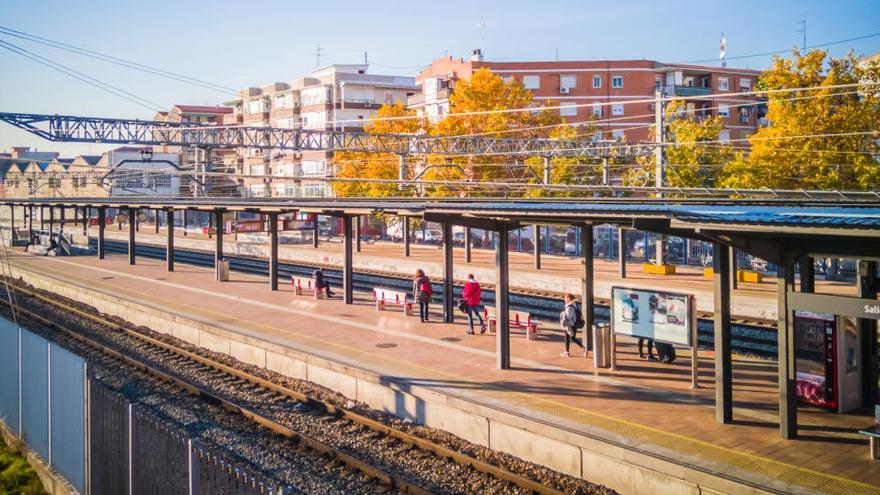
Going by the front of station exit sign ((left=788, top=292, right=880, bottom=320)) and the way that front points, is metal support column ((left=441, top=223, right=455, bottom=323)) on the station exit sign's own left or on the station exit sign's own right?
on the station exit sign's own right

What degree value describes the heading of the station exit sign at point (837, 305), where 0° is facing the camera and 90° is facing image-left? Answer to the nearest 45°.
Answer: approximately 45°

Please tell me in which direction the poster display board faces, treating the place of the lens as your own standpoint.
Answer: facing the viewer and to the left of the viewer

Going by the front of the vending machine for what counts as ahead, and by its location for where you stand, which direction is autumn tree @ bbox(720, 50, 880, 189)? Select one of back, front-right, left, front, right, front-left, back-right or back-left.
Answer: back-right

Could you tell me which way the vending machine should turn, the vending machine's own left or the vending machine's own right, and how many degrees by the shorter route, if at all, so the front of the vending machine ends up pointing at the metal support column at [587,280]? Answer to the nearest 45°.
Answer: approximately 90° to the vending machine's own right

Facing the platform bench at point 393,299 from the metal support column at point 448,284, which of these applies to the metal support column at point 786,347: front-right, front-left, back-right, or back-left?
back-left

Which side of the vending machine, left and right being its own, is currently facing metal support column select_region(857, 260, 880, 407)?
back

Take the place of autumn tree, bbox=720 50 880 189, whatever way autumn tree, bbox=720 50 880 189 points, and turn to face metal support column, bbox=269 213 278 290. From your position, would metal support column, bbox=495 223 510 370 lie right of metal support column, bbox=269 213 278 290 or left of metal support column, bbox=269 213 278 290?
left
